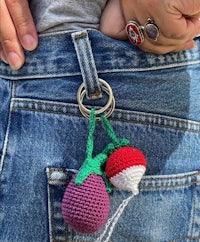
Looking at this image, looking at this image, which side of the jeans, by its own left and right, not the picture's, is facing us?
back
